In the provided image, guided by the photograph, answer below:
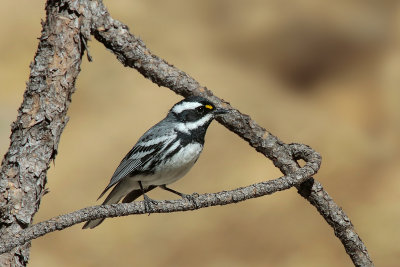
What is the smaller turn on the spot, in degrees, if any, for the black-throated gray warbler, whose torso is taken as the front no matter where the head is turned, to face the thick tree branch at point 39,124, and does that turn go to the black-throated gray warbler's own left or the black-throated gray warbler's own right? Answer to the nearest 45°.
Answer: approximately 135° to the black-throated gray warbler's own right

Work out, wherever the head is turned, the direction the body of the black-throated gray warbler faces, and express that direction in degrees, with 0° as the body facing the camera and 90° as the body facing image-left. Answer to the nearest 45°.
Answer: approximately 270°
